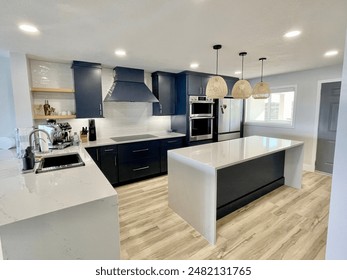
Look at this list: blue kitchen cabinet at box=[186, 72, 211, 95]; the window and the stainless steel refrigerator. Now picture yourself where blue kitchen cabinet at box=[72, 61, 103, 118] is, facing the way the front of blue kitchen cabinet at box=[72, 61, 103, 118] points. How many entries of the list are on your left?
3

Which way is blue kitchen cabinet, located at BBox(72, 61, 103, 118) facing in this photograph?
toward the camera

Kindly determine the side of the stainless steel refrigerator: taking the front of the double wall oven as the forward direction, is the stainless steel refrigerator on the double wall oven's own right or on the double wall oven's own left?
on the double wall oven's own left

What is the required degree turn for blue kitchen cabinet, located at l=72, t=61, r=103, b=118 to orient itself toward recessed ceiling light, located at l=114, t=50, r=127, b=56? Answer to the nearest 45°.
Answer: approximately 45° to its left

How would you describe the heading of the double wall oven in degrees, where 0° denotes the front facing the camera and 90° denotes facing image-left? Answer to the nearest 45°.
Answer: approximately 315°

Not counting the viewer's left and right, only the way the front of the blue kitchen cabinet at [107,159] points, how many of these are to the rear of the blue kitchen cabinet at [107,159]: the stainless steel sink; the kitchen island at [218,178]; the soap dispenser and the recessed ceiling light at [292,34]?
0

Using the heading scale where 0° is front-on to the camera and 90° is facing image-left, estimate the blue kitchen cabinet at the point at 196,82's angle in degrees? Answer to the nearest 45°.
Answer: approximately 315°

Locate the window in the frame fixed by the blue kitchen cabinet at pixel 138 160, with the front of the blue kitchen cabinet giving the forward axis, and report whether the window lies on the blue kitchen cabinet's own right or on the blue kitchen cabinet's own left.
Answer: on the blue kitchen cabinet's own left

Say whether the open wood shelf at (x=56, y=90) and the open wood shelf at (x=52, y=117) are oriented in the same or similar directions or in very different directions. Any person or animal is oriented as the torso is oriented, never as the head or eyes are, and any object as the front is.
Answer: same or similar directions

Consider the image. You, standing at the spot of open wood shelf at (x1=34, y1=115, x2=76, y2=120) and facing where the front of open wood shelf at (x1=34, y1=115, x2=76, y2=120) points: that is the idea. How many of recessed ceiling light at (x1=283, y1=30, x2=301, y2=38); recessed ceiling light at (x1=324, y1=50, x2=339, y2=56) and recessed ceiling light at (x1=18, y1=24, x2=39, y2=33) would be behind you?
0

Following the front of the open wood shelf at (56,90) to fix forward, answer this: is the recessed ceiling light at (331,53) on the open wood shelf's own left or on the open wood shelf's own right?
on the open wood shelf's own left

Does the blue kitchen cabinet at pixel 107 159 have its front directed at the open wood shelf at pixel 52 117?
no

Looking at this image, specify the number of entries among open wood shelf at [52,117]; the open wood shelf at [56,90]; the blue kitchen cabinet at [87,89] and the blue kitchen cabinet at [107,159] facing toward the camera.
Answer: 4

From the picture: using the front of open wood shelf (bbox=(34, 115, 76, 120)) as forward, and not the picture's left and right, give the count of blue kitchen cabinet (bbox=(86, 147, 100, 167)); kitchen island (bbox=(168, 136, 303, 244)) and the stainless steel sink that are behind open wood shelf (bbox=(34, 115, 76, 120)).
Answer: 0

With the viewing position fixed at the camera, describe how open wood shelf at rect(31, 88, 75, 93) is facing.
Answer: facing the viewer

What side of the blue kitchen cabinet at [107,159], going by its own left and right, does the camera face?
front

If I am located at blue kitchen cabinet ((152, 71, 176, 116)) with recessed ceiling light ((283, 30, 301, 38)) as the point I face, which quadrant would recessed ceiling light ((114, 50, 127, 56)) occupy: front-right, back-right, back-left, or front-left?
front-right
